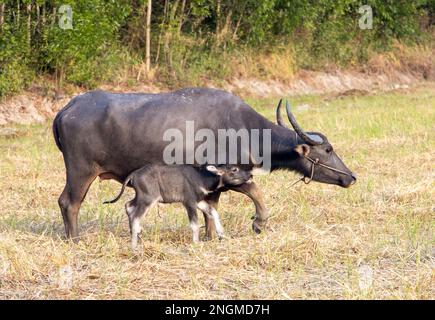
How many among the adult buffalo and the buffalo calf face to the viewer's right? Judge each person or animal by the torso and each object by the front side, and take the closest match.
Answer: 2

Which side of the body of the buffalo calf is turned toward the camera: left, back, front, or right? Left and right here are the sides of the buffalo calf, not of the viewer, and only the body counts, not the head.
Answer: right

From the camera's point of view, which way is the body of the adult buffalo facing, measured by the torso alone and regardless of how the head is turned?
to the viewer's right

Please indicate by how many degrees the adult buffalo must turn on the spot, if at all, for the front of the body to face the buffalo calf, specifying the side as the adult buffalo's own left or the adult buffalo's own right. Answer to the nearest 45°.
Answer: approximately 45° to the adult buffalo's own right
